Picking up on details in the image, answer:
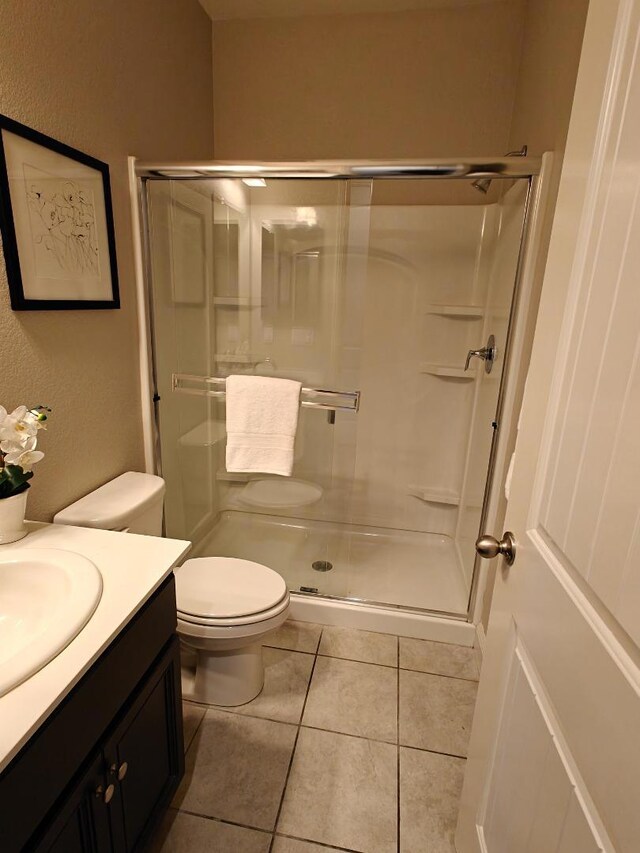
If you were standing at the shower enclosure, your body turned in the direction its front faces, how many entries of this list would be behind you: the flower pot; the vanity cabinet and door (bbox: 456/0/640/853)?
0

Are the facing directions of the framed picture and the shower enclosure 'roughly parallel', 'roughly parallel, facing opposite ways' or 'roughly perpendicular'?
roughly perpendicular

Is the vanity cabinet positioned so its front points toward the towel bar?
no

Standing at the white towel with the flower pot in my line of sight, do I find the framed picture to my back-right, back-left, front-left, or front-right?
front-right

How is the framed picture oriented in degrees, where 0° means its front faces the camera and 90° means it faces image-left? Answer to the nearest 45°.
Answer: approximately 315°

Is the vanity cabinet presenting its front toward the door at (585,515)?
yes

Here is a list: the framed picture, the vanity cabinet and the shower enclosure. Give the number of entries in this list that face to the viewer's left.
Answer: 0

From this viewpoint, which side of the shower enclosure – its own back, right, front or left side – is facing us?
front

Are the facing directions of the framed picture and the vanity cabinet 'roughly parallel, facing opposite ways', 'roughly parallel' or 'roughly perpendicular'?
roughly parallel

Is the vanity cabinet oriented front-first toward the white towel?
no

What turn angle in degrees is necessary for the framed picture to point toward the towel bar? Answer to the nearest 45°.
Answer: approximately 45° to its left

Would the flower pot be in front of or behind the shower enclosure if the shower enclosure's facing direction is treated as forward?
in front

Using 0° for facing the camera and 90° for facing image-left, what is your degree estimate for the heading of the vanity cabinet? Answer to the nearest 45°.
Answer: approximately 315°

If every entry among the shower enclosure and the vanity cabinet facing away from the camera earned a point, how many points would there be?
0

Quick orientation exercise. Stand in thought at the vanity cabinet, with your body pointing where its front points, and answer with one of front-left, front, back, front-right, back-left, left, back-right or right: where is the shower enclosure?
left

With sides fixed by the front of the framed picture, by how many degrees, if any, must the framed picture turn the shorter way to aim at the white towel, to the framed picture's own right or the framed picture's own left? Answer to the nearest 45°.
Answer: approximately 45° to the framed picture's own left

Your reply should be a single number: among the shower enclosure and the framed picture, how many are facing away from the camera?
0
